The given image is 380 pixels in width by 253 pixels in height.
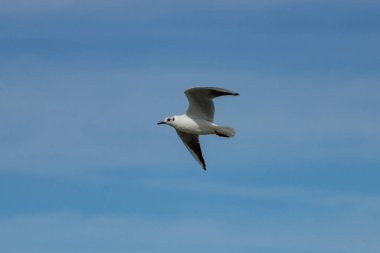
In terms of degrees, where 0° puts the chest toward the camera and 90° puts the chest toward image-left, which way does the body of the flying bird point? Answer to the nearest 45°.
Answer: approximately 90°
